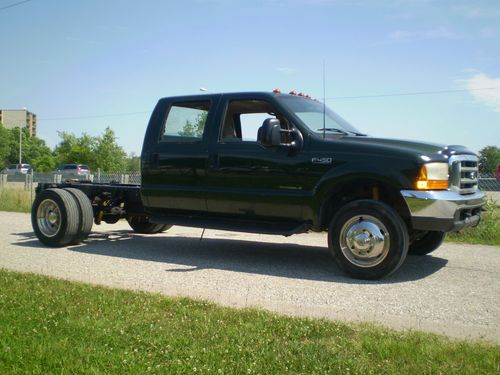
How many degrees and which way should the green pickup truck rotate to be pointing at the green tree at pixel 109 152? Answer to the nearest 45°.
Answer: approximately 135° to its left

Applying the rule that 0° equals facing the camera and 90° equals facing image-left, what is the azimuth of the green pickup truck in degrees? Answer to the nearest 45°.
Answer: approximately 315°
